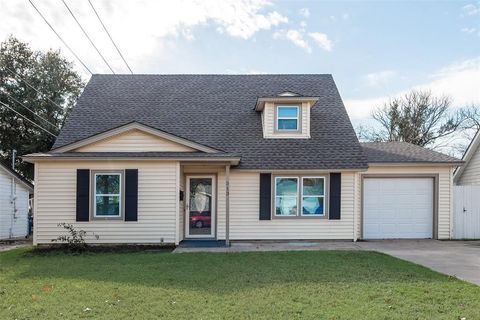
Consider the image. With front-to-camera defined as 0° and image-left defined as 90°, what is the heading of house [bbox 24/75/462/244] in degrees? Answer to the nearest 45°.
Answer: approximately 0°

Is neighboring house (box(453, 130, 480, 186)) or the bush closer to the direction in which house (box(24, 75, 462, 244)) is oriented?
the bush

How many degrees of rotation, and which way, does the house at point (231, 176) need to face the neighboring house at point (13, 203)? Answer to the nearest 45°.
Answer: approximately 135° to its right

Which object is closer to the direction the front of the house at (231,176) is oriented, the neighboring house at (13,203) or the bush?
the bush
